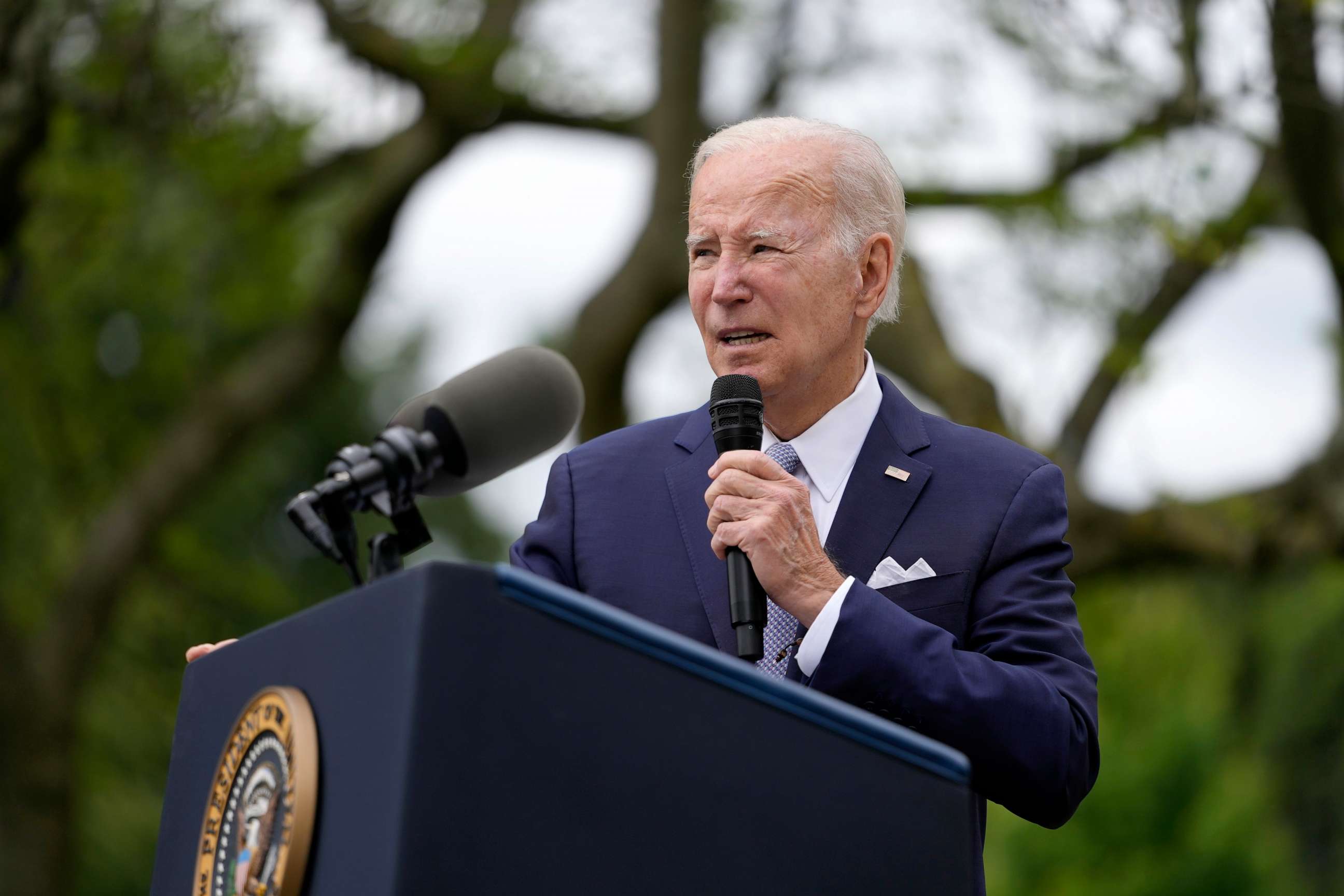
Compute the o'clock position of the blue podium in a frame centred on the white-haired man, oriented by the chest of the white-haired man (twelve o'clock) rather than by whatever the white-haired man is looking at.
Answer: The blue podium is roughly at 11 o'clock from the white-haired man.

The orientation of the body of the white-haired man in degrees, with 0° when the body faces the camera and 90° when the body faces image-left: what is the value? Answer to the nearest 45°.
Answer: approximately 45°

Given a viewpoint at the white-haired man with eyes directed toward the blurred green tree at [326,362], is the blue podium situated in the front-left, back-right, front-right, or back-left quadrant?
back-left

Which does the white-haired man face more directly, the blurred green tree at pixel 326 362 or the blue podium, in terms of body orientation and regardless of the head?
the blue podium
